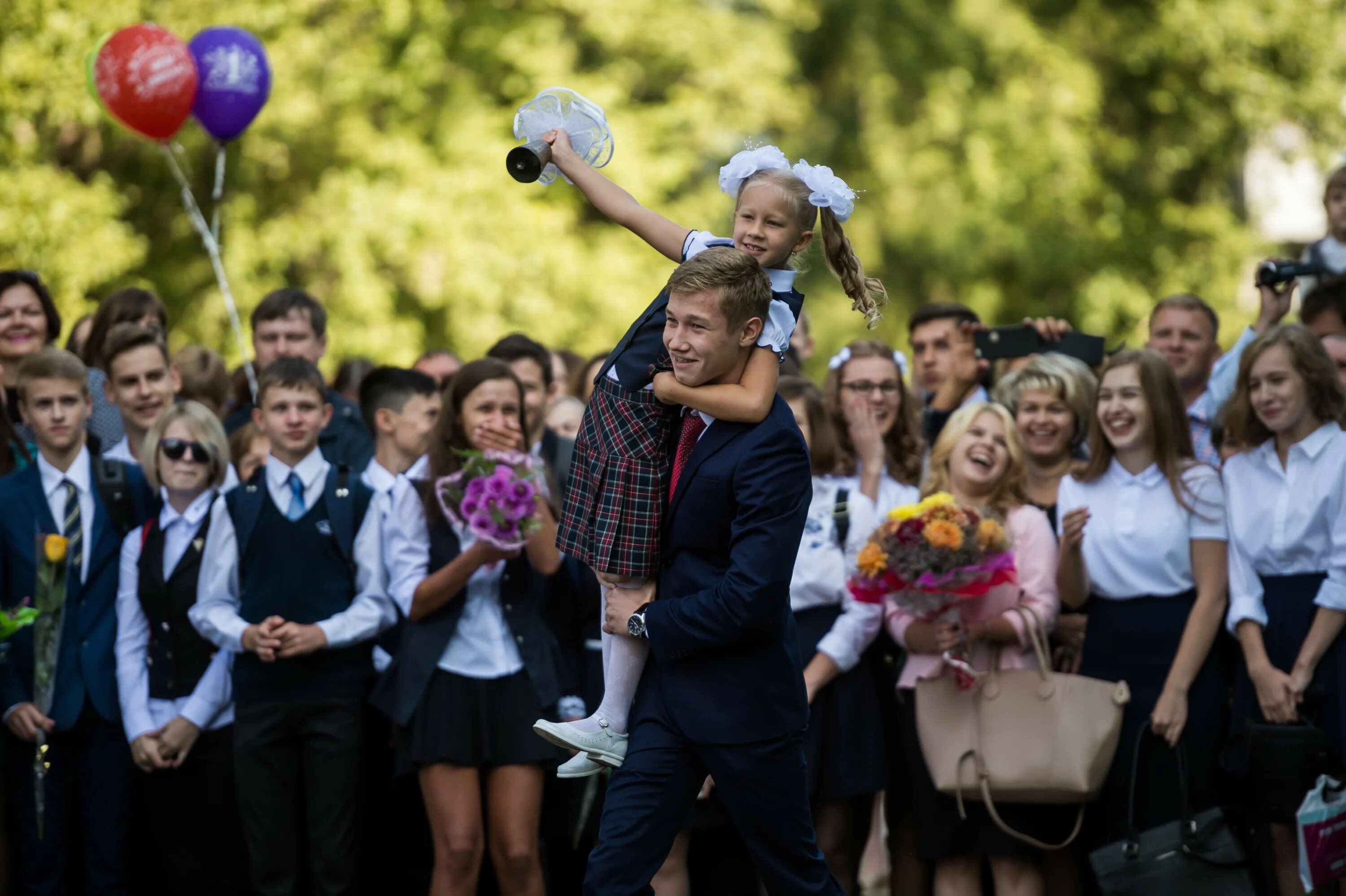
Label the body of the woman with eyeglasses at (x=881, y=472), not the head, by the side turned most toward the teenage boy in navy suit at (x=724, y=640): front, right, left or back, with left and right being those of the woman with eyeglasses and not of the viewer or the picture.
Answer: front

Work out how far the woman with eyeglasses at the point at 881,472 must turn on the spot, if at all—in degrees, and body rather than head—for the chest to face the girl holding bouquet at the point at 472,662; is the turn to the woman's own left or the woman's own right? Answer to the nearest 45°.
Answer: approximately 45° to the woman's own right

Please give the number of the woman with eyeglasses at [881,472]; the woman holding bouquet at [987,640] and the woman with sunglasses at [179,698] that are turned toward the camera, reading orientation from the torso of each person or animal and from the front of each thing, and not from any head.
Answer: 3

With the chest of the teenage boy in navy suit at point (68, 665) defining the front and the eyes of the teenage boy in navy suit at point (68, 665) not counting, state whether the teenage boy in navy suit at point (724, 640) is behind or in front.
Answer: in front

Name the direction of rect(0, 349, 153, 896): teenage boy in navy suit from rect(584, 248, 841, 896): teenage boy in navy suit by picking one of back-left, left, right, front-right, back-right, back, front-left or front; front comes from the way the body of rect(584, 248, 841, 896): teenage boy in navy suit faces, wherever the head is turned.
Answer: right

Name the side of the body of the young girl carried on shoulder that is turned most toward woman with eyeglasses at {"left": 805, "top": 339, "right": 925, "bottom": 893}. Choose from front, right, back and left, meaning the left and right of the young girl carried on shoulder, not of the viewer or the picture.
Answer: back

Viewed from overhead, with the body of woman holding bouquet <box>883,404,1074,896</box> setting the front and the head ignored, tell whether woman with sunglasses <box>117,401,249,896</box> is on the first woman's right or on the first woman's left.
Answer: on the first woman's right

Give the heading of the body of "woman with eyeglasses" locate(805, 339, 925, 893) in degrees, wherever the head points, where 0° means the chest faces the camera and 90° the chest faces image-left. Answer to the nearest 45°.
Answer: approximately 0°
